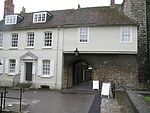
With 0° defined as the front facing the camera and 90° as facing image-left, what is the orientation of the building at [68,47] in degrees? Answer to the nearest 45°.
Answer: approximately 0°

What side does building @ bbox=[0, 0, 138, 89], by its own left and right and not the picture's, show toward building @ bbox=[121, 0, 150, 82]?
left
